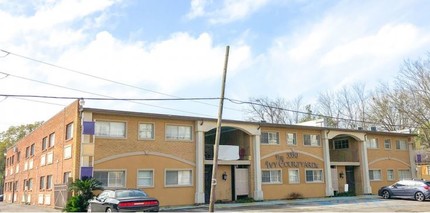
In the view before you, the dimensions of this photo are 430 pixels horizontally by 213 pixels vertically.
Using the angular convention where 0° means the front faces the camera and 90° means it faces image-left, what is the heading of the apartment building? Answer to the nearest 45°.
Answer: approximately 315°

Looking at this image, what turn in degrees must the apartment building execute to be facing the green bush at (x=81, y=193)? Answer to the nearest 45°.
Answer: approximately 90° to its right

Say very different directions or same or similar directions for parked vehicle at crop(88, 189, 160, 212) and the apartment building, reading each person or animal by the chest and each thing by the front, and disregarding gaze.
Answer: very different directions

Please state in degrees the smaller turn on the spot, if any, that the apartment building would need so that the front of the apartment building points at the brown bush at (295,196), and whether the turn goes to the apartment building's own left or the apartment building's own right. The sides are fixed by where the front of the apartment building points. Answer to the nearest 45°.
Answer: approximately 45° to the apartment building's own left

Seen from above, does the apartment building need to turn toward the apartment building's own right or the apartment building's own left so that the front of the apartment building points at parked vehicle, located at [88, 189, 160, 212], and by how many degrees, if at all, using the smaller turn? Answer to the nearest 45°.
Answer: approximately 45° to the apartment building's own right
